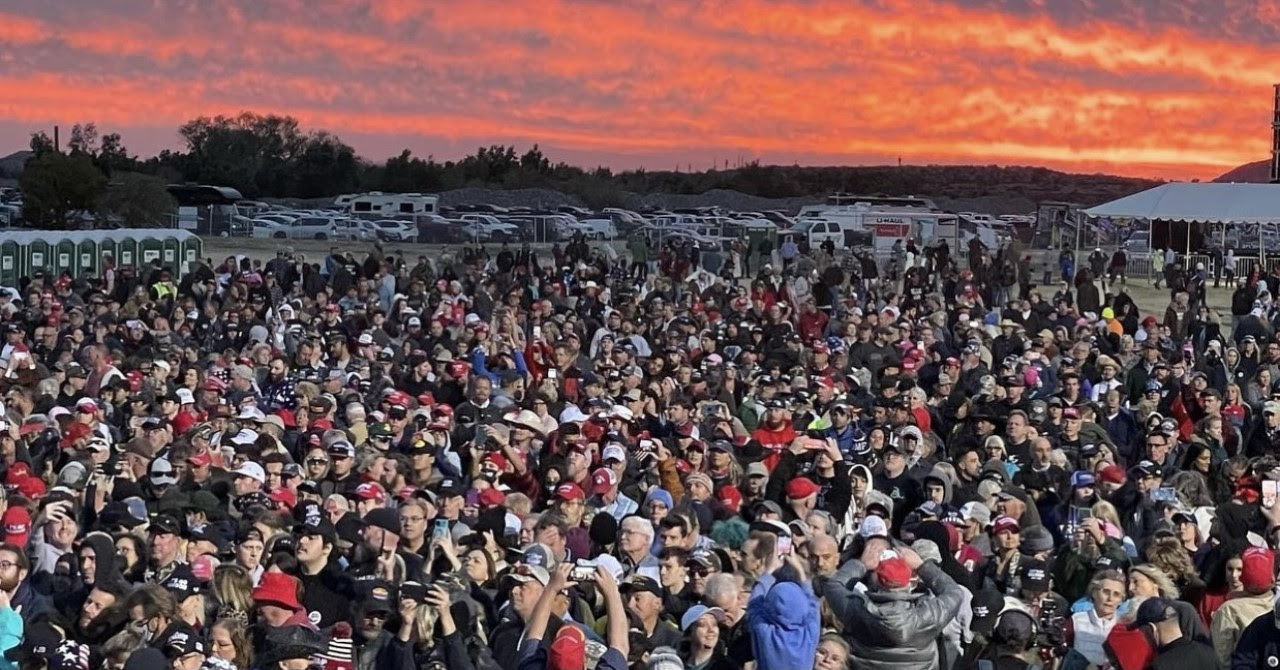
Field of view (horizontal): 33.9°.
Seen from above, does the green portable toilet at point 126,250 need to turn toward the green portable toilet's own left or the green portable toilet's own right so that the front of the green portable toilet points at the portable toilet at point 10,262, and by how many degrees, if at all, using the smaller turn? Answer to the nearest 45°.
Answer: approximately 45° to the green portable toilet's own right

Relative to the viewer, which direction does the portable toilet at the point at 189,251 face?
toward the camera

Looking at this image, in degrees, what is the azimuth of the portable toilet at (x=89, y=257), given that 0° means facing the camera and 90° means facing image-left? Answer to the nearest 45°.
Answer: approximately 0°

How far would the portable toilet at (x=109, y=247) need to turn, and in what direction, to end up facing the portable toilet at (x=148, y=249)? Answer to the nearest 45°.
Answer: approximately 90° to its left

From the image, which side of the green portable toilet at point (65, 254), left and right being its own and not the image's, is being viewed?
front
